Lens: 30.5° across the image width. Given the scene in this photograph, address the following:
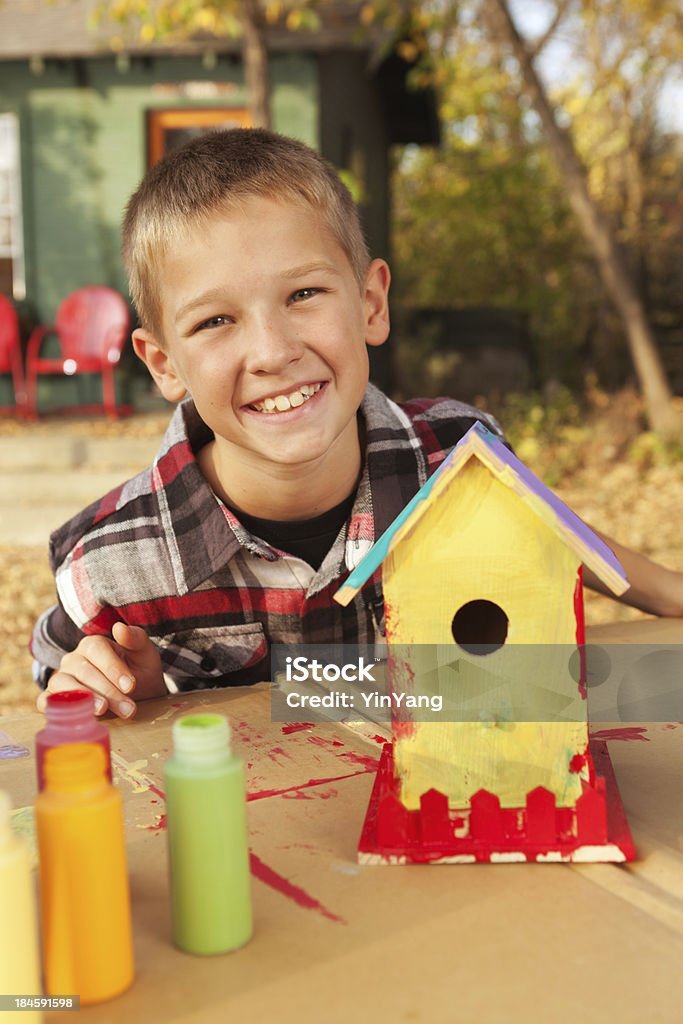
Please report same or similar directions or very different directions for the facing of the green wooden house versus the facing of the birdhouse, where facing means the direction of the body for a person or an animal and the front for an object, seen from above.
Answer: same or similar directions

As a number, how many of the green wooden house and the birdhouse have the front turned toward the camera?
2

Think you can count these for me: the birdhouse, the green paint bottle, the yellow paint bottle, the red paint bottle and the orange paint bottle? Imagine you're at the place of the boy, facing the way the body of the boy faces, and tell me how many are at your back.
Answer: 0

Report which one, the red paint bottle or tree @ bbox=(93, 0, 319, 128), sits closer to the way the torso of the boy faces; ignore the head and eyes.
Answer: the red paint bottle

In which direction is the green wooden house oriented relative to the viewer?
toward the camera

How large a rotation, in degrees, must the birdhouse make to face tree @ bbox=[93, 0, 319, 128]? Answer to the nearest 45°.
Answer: approximately 180°

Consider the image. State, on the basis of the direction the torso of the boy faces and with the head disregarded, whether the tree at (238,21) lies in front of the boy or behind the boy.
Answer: behind

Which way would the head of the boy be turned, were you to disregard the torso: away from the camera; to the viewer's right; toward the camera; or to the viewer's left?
toward the camera

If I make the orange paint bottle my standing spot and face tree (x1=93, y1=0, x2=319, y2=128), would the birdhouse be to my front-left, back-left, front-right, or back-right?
front-right

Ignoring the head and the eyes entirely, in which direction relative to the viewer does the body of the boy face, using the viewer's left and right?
facing the viewer

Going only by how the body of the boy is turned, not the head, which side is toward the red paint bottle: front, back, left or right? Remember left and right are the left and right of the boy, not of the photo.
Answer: front

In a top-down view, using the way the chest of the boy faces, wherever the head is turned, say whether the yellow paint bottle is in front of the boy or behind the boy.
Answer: in front

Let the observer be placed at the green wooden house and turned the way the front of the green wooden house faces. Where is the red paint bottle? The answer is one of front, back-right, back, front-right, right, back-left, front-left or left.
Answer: front

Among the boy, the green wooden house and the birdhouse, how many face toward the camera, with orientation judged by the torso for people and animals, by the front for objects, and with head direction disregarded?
3

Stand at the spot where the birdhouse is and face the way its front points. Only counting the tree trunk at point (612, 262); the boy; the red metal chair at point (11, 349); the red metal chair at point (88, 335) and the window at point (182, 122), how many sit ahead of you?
0

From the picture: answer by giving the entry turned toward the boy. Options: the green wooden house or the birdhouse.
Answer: the green wooden house
